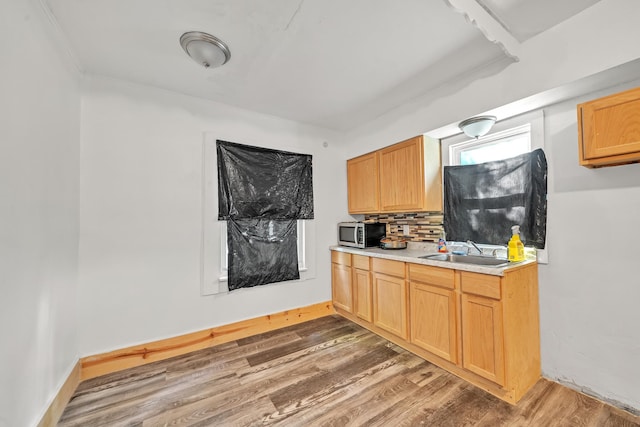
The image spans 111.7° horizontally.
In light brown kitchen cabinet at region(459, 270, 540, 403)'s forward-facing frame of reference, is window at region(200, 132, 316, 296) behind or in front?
in front

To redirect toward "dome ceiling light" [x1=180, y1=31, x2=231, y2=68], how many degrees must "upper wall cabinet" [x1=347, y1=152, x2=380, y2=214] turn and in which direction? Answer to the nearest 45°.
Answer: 0° — it already faces it

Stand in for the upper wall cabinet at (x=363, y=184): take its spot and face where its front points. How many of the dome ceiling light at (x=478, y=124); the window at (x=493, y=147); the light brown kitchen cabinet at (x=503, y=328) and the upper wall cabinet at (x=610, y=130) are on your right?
0

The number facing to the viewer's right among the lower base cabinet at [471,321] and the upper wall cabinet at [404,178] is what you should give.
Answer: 0

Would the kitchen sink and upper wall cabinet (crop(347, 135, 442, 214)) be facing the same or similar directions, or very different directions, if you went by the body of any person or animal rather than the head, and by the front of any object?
same or similar directions

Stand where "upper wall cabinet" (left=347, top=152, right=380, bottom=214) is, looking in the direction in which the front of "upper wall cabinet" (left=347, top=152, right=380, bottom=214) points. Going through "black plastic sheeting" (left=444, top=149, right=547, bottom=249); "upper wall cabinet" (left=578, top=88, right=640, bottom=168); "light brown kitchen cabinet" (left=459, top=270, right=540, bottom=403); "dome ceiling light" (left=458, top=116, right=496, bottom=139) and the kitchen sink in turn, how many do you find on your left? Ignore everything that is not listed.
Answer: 5

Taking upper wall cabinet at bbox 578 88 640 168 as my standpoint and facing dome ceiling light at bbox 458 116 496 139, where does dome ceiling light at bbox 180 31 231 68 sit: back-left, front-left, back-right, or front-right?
front-left

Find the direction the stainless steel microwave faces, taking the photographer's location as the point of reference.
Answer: facing the viewer and to the left of the viewer

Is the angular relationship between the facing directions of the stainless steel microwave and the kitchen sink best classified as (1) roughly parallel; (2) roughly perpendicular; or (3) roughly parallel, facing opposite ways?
roughly parallel

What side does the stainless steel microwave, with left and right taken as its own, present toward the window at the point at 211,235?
front

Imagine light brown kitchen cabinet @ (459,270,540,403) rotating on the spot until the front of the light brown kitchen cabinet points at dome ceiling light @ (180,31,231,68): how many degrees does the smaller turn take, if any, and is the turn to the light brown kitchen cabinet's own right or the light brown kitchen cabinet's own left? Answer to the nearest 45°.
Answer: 0° — it already faces it

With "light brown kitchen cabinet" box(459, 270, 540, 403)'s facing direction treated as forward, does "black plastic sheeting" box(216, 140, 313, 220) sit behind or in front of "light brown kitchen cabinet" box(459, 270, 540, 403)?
in front

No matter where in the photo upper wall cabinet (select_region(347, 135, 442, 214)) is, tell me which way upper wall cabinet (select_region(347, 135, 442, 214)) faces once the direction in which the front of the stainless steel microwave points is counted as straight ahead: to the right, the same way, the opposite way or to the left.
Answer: the same way

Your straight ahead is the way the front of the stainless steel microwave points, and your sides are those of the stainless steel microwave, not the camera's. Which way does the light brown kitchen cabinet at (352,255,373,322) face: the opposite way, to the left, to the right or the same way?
the same way

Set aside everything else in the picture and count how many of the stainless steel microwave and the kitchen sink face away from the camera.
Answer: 0

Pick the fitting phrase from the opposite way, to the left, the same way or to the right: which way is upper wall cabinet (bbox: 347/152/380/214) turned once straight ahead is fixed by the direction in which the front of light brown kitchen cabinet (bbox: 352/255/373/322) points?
the same way

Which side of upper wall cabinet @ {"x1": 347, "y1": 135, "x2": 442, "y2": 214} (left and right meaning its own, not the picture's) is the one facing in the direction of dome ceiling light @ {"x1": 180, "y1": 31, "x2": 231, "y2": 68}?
front
